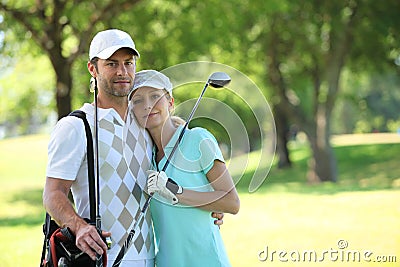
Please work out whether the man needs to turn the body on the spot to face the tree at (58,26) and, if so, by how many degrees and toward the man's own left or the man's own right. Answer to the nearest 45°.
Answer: approximately 135° to the man's own left

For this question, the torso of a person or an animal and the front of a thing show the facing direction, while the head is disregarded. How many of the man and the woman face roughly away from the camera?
0

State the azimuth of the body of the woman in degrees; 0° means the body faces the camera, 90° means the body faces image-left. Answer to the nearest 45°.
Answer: approximately 45°

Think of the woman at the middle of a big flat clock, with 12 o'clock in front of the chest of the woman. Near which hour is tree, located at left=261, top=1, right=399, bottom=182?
The tree is roughly at 5 o'clock from the woman.

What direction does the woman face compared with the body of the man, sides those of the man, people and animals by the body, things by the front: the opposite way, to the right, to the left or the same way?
to the right

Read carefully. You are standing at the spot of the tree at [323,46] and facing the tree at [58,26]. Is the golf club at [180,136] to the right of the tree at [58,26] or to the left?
left
